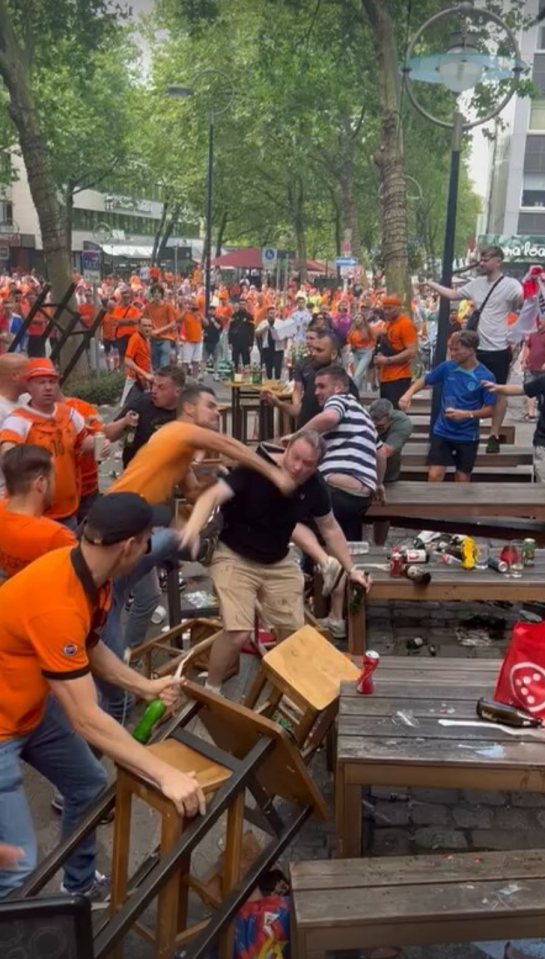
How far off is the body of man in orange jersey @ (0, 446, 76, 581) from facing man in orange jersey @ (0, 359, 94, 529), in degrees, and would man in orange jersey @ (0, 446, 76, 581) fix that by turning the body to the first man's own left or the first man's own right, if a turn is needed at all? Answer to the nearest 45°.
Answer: approximately 45° to the first man's own left

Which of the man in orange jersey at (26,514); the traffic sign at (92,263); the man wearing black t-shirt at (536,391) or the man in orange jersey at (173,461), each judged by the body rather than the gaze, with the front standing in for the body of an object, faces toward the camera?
the traffic sign

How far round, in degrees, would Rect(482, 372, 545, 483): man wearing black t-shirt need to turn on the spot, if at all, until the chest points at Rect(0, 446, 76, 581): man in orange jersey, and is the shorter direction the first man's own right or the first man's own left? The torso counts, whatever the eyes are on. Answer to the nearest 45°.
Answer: approximately 45° to the first man's own left

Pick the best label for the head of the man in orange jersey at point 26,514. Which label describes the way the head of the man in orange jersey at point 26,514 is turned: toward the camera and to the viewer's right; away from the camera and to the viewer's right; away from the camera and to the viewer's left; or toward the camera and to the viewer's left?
away from the camera and to the viewer's right

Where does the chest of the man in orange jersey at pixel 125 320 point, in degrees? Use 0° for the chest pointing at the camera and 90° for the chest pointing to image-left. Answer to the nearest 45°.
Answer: approximately 0°

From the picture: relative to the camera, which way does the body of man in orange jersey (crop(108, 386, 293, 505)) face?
to the viewer's right

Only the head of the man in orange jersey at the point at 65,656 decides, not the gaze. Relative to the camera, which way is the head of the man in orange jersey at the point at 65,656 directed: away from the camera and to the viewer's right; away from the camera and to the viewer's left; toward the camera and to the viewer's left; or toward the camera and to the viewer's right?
away from the camera and to the viewer's right

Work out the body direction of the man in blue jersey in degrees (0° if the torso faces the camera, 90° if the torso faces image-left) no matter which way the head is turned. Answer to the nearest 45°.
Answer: approximately 0°

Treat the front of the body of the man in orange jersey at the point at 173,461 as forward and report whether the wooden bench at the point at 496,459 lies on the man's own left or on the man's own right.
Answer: on the man's own left

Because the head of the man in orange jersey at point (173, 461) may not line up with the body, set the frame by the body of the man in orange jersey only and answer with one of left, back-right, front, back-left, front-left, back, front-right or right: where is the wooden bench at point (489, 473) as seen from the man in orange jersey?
front-left

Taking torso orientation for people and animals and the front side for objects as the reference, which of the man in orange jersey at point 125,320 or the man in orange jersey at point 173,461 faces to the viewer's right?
the man in orange jersey at point 173,461

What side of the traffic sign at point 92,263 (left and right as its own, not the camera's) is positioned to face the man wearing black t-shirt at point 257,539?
front
